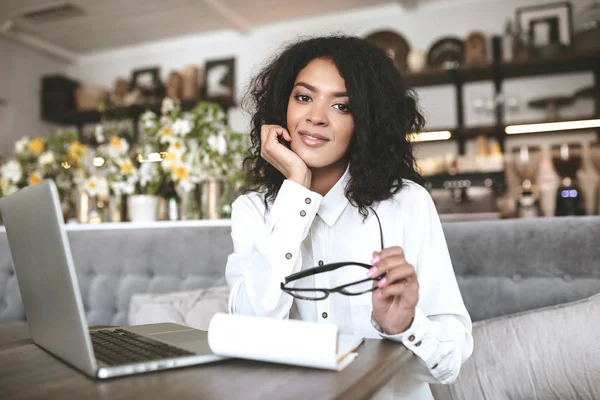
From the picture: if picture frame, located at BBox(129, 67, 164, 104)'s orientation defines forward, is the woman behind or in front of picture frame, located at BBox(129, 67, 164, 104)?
in front

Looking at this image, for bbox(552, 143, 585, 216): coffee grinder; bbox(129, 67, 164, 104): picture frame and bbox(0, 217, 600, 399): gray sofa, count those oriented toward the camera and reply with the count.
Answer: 3

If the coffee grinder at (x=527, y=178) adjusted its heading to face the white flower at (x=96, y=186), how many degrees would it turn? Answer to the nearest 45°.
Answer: approximately 45° to its right

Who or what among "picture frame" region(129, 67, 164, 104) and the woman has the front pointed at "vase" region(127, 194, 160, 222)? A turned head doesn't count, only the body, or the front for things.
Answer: the picture frame

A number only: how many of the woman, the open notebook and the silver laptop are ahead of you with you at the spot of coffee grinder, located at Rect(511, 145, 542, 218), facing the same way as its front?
3

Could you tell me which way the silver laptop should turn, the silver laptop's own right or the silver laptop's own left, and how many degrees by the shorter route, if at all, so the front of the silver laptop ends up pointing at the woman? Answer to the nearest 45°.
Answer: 0° — it already faces them

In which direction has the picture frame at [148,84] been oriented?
toward the camera

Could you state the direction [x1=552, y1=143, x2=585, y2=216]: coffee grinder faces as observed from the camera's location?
facing the viewer

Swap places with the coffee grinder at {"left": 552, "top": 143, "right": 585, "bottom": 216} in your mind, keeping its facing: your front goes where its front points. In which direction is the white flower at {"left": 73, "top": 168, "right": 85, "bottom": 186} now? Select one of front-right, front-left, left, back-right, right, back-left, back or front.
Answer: front-right

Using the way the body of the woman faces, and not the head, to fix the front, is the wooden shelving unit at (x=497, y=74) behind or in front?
behind

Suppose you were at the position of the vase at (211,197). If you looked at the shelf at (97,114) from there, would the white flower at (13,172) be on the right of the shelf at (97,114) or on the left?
left

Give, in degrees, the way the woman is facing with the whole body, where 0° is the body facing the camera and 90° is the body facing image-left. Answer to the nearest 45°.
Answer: approximately 0°

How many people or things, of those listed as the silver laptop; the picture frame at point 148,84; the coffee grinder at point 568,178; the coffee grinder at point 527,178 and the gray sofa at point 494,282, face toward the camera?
4
